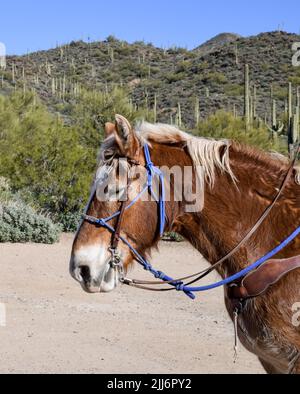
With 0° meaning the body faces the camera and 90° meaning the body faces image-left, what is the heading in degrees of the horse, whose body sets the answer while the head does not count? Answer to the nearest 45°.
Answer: approximately 90°

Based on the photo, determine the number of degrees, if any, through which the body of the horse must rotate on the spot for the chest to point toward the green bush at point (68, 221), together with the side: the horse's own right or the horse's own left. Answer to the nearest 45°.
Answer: approximately 90° to the horse's own right

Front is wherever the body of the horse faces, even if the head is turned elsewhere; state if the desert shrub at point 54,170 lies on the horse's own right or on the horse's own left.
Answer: on the horse's own right

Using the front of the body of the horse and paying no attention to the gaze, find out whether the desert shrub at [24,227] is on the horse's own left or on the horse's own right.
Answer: on the horse's own right
